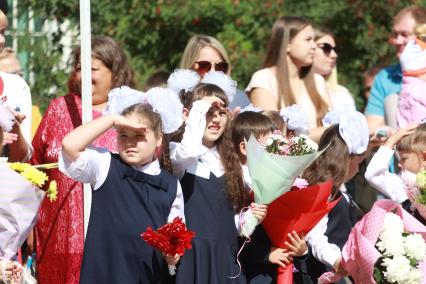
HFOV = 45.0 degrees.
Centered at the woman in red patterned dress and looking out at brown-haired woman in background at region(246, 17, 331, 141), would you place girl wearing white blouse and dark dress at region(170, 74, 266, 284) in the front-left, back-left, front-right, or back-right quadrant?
front-right

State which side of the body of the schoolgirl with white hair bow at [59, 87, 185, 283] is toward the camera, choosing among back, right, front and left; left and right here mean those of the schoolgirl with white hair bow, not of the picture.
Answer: front

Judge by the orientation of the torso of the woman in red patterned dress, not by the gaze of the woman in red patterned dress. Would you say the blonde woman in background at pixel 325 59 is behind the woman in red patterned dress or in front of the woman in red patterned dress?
behind

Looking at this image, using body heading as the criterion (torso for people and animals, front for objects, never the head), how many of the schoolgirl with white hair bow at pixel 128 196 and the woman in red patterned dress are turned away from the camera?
0

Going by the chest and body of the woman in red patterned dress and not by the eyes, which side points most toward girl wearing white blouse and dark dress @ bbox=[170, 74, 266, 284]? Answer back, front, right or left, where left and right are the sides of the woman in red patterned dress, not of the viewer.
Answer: left

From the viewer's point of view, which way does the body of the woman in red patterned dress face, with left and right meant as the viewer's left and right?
facing the viewer and to the left of the viewer

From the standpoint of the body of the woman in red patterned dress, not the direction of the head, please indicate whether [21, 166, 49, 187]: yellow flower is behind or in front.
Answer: in front
